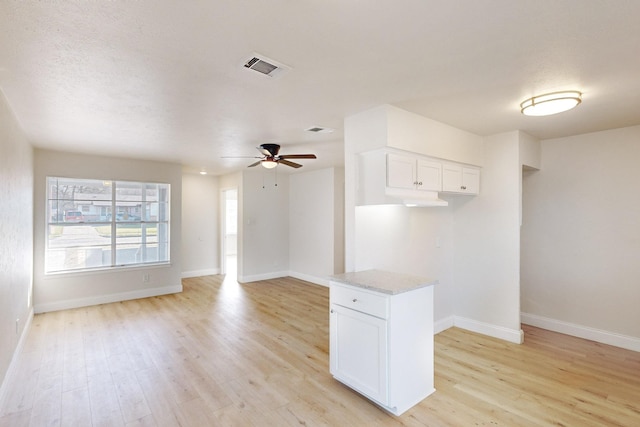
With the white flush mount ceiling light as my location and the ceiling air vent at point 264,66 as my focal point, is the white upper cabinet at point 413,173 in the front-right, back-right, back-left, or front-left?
front-right

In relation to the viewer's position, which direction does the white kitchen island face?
facing the viewer and to the left of the viewer

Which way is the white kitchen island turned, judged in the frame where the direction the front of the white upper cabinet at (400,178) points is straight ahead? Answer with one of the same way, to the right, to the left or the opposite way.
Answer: to the right

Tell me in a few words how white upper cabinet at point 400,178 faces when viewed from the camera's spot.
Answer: facing the viewer and to the right of the viewer

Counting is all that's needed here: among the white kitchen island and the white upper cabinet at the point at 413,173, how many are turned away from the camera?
0

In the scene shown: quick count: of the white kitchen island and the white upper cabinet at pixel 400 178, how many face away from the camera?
0

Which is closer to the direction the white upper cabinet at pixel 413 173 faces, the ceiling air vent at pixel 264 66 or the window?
the ceiling air vent

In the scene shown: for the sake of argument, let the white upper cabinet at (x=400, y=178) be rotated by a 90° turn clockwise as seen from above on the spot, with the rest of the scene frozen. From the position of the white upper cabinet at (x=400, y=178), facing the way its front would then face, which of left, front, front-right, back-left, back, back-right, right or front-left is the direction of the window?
front-right

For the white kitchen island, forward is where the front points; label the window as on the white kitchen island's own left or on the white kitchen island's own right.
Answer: on the white kitchen island's own right

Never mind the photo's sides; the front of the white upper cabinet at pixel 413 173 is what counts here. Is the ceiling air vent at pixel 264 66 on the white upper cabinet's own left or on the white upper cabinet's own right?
on the white upper cabinet's own right

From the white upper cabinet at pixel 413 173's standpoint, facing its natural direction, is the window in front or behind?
behind
